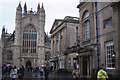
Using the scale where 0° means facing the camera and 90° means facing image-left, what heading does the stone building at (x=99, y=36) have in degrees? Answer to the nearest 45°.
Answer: approximately 45°
